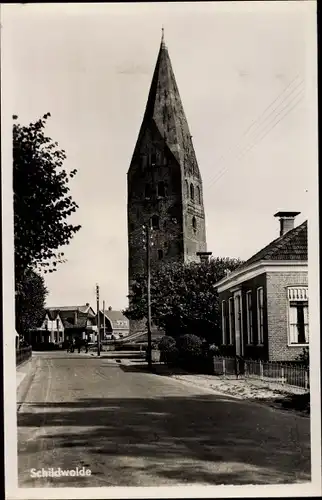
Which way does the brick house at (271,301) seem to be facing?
to the viewer's left
